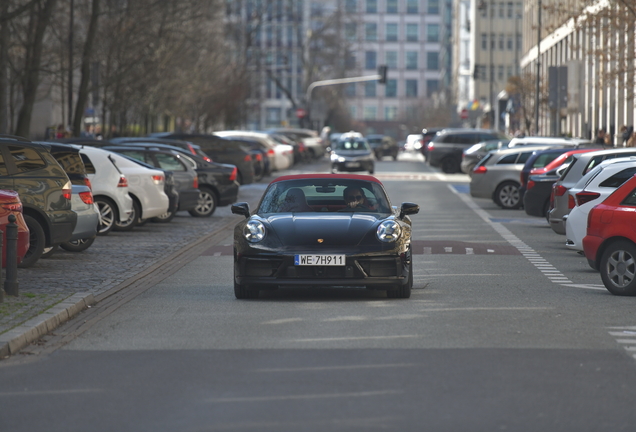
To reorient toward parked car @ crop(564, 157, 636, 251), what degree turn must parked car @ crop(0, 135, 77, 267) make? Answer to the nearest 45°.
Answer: approximately 180°

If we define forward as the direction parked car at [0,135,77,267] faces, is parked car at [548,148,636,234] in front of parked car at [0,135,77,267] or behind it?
behind

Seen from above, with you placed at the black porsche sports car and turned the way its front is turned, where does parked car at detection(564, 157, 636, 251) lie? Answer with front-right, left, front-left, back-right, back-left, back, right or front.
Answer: back-left

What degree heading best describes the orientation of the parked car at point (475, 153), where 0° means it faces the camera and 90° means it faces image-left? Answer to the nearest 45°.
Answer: approximately 270°

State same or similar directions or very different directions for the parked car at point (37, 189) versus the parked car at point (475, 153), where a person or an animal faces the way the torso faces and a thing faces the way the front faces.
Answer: very different directions

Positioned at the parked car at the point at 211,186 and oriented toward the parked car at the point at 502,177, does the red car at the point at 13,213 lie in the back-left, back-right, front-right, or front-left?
back-right

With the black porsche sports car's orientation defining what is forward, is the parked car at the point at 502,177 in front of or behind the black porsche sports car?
behind

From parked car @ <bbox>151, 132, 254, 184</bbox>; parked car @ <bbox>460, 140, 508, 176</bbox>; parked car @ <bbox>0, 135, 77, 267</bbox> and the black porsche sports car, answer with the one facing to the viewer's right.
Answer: parked car @ <bbox>460, 140, 508, 176</bbox>

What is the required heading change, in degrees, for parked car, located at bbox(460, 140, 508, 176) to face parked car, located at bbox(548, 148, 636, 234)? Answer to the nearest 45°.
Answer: approximately 90° to its right
